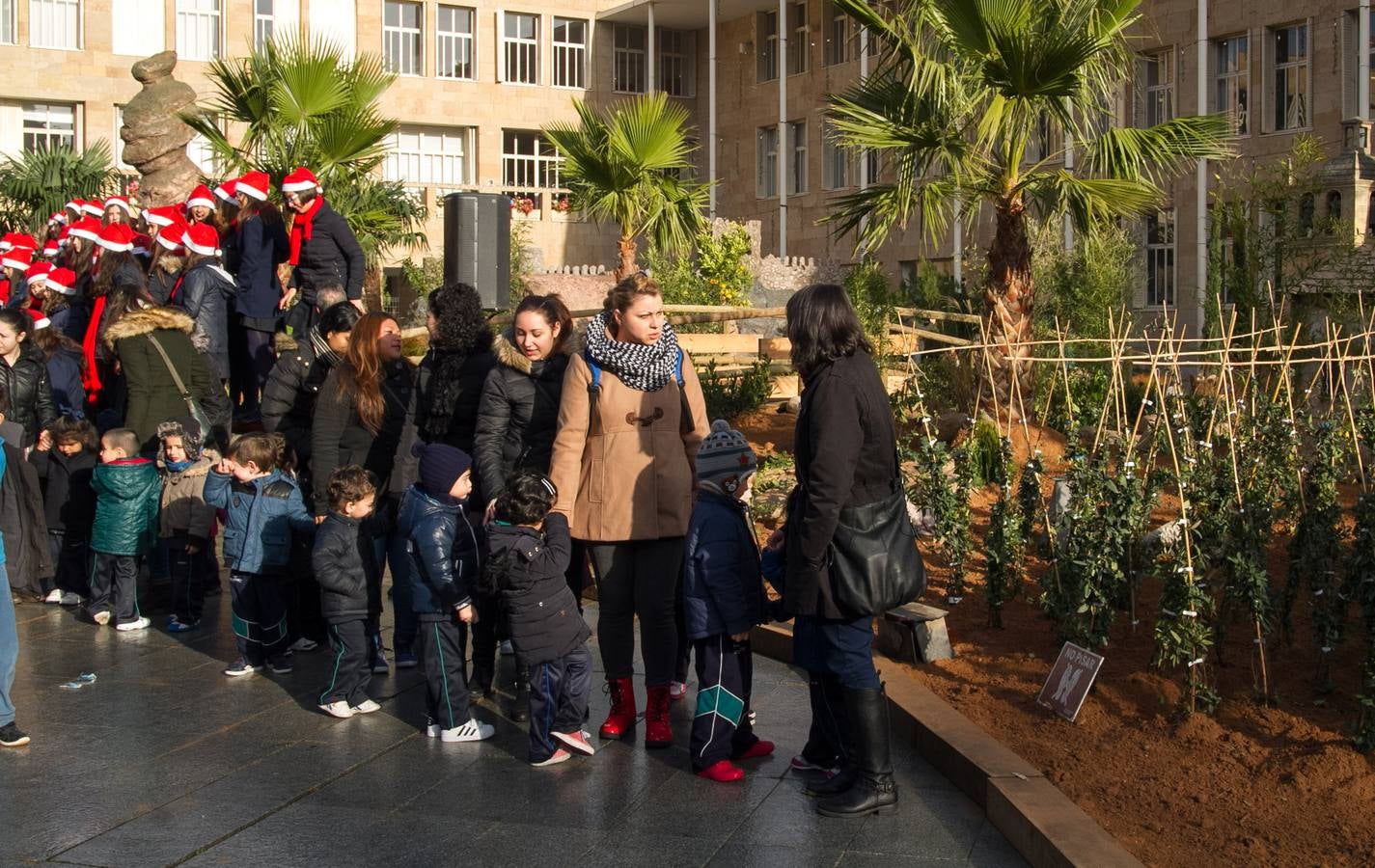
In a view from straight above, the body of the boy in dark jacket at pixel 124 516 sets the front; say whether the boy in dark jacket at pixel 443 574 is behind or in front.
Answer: behind

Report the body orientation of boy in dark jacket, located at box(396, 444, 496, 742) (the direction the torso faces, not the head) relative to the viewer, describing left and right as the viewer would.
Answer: facing to the right of the viewer

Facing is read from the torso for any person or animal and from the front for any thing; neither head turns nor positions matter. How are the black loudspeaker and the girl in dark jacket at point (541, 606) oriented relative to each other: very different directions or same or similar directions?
very different directions

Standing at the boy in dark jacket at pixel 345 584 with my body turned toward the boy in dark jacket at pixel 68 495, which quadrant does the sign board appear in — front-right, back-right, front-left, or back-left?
back-right

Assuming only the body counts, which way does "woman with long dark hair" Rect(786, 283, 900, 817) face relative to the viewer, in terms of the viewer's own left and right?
facing to the left of the viewer

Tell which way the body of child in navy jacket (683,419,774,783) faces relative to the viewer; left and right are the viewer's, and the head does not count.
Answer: facing to the right of the viewer

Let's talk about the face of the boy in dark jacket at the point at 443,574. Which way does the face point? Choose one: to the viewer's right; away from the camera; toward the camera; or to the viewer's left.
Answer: to the viewer's right

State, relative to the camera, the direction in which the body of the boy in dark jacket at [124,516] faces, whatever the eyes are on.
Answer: away from the camera

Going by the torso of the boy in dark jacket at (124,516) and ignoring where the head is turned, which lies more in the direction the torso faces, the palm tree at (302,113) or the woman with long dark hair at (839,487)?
the palm tree

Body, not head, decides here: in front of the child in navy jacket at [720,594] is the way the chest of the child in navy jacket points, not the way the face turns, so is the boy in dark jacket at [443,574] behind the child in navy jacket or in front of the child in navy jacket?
behind

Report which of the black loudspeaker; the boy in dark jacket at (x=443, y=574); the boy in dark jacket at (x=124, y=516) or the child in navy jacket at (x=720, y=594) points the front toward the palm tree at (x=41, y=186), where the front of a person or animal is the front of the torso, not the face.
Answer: the boy in dark jacket at (x=124, y=516)

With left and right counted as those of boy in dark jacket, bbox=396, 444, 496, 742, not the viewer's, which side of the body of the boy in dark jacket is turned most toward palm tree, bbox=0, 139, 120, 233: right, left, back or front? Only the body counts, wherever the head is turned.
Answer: left
